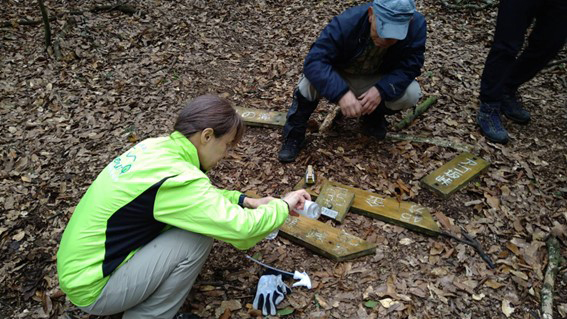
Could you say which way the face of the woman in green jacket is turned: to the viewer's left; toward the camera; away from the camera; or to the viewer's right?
to the viewer's right

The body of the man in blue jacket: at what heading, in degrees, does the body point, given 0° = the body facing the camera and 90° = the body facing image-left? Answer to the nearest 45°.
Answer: approximately 0°

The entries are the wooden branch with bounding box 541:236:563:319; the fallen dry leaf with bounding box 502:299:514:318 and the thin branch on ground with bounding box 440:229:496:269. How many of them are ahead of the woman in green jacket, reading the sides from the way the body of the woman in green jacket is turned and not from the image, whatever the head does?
3

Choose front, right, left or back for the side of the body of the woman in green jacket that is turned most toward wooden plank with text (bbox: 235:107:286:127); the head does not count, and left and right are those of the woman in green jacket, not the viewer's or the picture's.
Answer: left

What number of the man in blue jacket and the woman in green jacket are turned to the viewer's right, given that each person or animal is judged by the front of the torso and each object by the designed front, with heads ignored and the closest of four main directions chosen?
1

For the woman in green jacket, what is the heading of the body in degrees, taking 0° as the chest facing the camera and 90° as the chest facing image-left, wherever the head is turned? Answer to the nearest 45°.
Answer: approximately 270°

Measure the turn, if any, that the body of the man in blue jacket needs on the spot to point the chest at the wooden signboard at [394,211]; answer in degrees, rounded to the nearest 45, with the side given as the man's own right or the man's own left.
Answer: approximately 45° to the man's own left

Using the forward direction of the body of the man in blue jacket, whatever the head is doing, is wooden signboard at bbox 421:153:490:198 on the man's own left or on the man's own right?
on the man's own left
